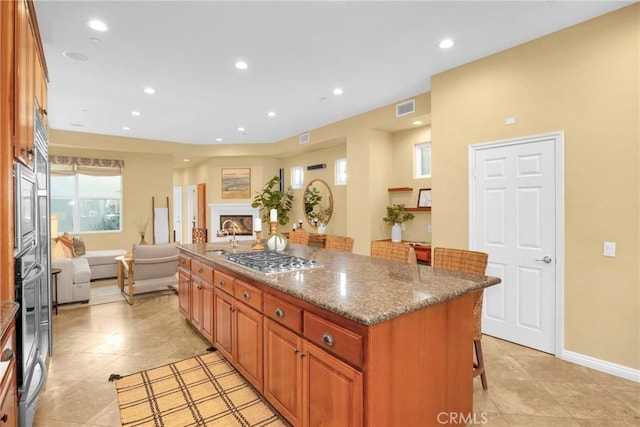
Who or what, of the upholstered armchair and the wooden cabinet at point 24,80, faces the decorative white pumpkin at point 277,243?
the wooden cabinet

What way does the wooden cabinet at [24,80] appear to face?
to the viewer's right

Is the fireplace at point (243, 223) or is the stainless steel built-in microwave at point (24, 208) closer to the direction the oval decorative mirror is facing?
the stainless steel built-in microwave

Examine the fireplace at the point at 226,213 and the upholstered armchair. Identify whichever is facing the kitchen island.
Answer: the fireplace

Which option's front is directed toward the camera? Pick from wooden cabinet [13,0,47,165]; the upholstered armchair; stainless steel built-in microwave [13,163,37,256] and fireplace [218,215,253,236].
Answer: the fireplace

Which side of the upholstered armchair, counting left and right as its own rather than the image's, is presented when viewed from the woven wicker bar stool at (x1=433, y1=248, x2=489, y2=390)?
back

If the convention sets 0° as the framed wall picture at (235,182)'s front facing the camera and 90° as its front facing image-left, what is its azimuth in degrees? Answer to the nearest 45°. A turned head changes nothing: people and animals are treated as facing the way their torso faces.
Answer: approximately 0°

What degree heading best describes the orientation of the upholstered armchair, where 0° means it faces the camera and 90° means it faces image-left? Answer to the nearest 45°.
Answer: approximately 135°

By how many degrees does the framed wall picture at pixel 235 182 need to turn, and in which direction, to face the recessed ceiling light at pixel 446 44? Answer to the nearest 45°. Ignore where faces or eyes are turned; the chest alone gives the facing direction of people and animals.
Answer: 0° — it already faces it

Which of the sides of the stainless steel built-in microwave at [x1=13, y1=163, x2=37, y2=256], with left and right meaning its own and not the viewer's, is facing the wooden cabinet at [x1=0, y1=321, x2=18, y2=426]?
right

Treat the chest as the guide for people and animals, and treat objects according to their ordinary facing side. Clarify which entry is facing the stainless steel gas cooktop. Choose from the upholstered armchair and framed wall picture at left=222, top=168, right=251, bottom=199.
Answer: the framed wall picture

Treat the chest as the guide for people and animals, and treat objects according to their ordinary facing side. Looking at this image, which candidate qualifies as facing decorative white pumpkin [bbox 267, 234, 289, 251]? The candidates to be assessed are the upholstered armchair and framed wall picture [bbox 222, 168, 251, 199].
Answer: the framed wall picture

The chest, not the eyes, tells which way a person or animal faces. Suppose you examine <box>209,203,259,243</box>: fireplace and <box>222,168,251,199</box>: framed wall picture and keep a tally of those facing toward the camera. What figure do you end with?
2
